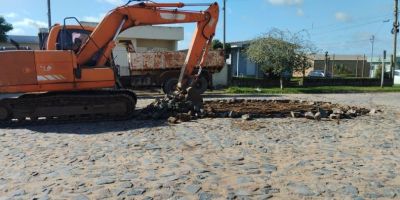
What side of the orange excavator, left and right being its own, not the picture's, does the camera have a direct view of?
right

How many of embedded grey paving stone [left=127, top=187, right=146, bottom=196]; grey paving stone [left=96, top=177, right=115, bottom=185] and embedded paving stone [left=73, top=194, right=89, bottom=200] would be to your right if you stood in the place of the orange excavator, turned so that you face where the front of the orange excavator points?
3

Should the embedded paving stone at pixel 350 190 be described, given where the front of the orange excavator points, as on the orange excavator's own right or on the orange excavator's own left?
on the orange excavator's own right

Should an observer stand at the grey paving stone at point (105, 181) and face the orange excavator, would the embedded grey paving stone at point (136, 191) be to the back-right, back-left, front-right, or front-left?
back-right

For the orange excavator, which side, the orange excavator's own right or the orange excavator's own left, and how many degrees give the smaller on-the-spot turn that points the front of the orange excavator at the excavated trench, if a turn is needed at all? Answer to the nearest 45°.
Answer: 0° — it already faces it

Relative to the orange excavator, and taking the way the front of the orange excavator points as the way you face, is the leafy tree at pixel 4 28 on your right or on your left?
on your left

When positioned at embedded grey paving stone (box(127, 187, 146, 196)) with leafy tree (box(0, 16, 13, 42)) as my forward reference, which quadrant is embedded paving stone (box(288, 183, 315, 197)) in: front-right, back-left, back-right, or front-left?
back-right

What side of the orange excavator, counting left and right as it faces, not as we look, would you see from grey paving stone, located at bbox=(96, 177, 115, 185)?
right

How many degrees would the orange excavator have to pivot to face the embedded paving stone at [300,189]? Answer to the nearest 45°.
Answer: approximately 45° to its right

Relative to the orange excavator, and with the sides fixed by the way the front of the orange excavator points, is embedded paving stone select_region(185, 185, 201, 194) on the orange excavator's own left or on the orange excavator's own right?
on the orange excavator's own right

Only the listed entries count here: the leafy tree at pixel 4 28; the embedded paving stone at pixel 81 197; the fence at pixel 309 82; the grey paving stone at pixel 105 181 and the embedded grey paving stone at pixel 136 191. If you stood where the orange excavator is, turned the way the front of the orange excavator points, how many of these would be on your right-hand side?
3

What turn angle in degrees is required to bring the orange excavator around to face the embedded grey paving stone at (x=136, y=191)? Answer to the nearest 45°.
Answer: approximately 90° to its right
